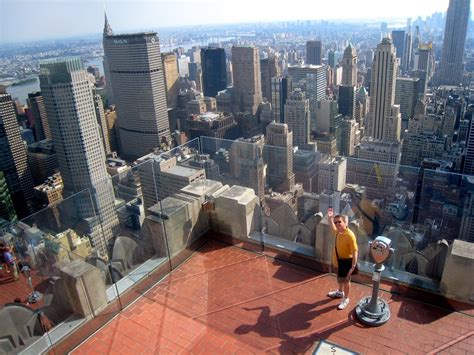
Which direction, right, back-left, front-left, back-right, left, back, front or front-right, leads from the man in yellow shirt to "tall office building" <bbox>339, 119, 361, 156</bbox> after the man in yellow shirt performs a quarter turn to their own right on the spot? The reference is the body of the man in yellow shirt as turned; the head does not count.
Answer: front-right

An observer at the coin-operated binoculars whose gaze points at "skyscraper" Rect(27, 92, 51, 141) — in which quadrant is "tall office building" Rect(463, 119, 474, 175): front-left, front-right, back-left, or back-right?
front-right

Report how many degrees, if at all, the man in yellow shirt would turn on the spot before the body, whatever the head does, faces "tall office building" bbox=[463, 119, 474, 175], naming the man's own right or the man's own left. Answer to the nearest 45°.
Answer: approximately 135° to the man's own right

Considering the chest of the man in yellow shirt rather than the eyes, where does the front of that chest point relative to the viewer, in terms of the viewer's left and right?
facing the viewer and to the left of the viewer

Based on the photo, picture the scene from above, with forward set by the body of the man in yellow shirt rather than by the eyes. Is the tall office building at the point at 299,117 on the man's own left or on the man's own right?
on the man's own right

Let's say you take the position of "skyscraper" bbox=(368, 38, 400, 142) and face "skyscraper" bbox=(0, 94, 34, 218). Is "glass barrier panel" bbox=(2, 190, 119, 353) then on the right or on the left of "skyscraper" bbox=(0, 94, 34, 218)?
left

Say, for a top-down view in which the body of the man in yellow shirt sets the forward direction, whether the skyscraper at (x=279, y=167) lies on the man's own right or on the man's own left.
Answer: on the man's own right

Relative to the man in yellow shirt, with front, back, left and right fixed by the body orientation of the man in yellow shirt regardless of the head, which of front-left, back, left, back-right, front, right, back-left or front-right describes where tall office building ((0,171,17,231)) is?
right

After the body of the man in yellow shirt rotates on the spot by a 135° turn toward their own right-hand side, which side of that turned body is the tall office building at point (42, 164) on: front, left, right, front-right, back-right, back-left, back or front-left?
front-left

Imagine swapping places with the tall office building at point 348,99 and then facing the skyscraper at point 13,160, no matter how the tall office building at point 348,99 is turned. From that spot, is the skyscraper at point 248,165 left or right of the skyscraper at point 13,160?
left

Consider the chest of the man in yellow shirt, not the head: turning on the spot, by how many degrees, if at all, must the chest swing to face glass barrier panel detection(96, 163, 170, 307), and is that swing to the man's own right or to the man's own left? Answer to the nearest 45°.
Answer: approximately 45° to the man's own right

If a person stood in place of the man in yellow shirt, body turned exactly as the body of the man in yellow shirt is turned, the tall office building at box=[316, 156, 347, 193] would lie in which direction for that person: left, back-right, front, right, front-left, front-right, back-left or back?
back-right

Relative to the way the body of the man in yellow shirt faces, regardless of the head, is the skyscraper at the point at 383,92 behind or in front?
behind

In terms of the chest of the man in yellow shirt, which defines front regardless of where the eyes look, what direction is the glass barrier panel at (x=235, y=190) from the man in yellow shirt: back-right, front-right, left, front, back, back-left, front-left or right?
right

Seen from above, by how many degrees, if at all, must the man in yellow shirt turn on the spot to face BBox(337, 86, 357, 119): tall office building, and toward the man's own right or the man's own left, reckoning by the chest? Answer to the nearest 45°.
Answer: approximately 135° to the man's own right
